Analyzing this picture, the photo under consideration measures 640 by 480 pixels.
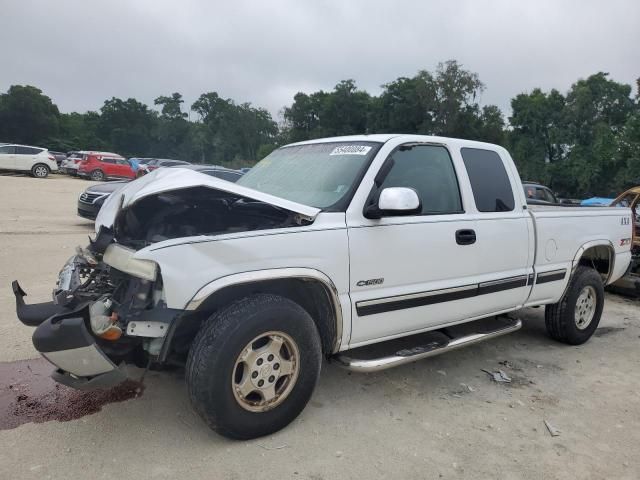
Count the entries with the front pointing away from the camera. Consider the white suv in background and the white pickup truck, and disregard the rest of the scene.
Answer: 0

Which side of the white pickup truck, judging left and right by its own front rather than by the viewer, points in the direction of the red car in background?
right

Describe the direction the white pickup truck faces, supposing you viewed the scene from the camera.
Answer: facing the viewer and to the left of the viewer

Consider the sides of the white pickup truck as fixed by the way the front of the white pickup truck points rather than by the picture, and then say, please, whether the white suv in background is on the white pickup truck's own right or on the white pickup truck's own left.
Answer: on the white pickup truck's own right
